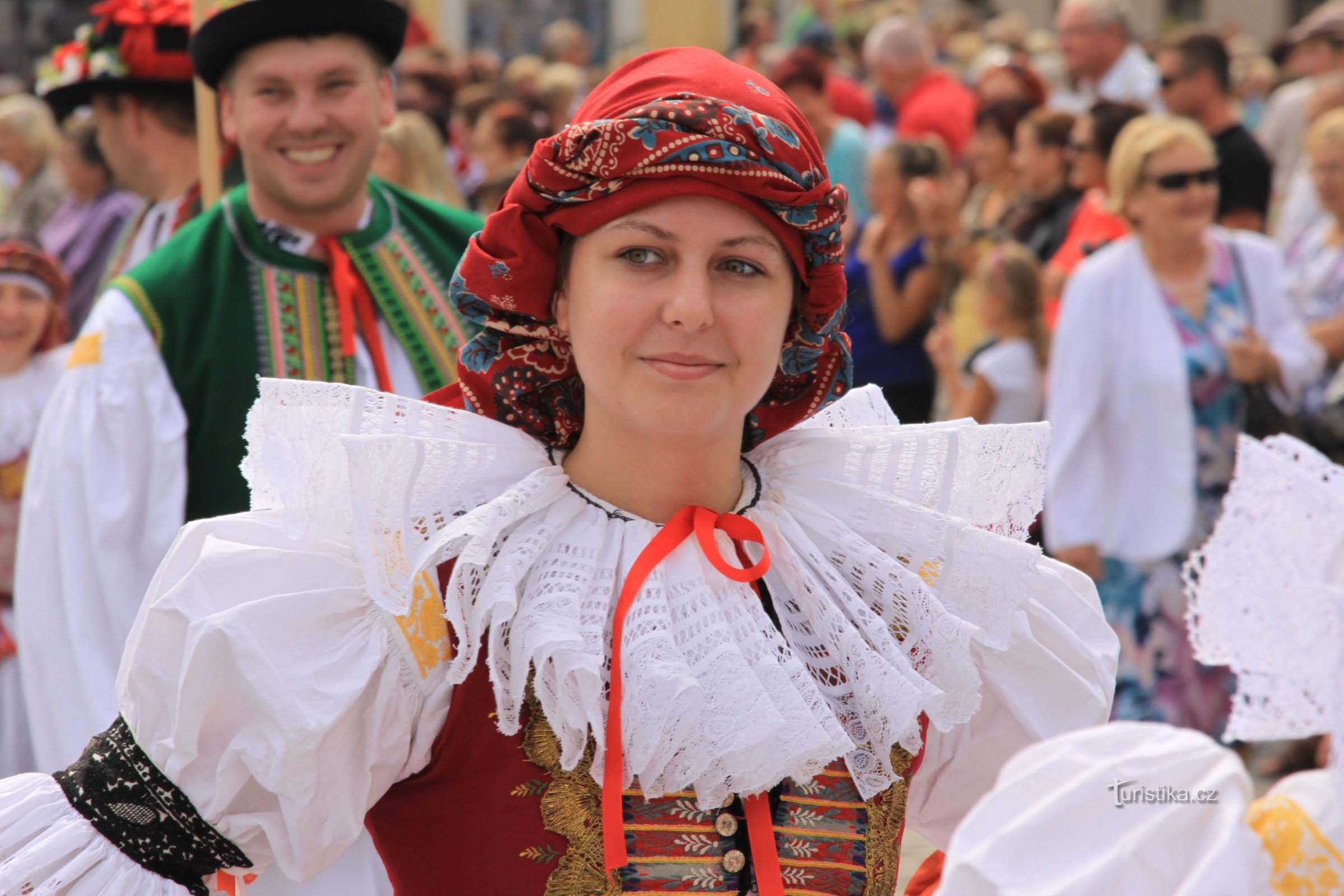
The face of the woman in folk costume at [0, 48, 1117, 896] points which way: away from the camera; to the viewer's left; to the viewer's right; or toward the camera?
toward the camera

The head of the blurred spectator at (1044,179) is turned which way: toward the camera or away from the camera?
toward the camera

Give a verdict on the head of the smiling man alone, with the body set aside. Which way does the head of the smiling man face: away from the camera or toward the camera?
toward the camera

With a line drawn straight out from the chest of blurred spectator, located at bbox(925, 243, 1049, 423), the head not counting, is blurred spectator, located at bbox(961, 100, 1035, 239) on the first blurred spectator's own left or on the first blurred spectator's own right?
on the first blurred spectator's own right

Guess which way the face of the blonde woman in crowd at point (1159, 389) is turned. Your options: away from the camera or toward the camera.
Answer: toward the camera

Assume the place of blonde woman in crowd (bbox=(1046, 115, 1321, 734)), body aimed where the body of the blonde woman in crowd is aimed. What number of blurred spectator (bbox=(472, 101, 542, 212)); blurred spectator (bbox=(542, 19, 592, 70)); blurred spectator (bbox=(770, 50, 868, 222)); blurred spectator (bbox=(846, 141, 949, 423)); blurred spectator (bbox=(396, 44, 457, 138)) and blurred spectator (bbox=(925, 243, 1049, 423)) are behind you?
6

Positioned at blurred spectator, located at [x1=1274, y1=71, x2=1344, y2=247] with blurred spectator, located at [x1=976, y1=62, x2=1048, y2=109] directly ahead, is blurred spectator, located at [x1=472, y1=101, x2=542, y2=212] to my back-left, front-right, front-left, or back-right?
front-left

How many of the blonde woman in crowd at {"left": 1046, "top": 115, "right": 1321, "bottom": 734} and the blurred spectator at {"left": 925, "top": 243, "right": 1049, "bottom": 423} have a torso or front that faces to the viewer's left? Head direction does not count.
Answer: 1

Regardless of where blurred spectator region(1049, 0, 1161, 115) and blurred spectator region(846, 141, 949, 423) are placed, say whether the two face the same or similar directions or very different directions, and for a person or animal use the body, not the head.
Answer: same or similar directions

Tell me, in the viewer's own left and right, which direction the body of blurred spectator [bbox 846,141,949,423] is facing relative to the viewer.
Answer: facing the viewer and to the left of the viewer

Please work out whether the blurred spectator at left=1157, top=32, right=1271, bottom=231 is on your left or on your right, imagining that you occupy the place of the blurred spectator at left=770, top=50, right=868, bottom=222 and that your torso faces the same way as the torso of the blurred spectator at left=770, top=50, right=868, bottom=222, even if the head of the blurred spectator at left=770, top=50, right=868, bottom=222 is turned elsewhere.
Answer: on your left

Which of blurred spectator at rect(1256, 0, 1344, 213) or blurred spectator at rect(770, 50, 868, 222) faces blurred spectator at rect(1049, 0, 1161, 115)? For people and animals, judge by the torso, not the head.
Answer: blurred spectator at rect(1256, 0, 1344, 213)

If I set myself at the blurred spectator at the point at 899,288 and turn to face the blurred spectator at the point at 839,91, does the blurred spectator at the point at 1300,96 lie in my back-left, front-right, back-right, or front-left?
front-right

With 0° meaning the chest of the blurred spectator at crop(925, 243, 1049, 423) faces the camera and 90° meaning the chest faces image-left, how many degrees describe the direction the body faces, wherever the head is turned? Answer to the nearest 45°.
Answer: approximately 90°

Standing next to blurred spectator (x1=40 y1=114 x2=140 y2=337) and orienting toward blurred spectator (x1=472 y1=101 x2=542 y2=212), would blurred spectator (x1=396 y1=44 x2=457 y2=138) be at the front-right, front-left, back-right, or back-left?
front-left

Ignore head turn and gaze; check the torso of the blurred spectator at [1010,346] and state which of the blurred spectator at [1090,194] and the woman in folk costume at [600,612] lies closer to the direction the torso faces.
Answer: the woman in folk costume

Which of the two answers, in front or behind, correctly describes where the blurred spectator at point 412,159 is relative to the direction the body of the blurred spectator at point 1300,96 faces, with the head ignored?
in front
